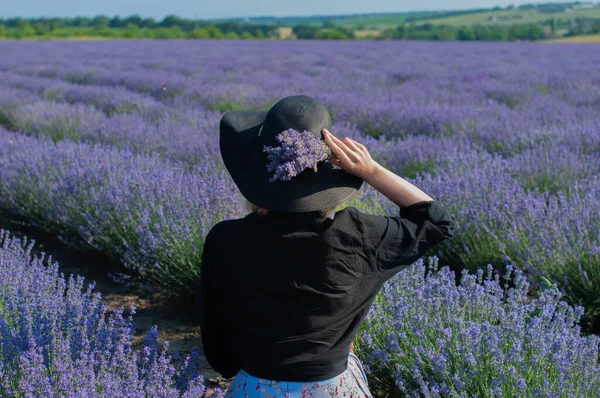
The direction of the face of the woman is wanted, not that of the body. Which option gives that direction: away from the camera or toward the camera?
away from the camera

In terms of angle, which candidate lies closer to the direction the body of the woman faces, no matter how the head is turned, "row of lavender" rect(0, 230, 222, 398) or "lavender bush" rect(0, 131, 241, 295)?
the lavender bush

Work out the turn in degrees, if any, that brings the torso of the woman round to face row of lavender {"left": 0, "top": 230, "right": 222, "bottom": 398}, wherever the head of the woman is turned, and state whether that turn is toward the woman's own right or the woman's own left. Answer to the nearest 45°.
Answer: approximately 90° to the woman's own left

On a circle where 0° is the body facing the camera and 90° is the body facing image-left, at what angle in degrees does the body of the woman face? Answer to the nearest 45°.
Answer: approximately 180°

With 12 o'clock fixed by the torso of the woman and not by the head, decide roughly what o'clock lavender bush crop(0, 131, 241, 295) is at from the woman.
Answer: The lavender bush is roughly at 11 o'clock from the woman.

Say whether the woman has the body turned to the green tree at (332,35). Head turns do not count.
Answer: yes

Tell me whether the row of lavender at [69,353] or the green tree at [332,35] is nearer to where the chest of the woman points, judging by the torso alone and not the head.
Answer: the green tree
